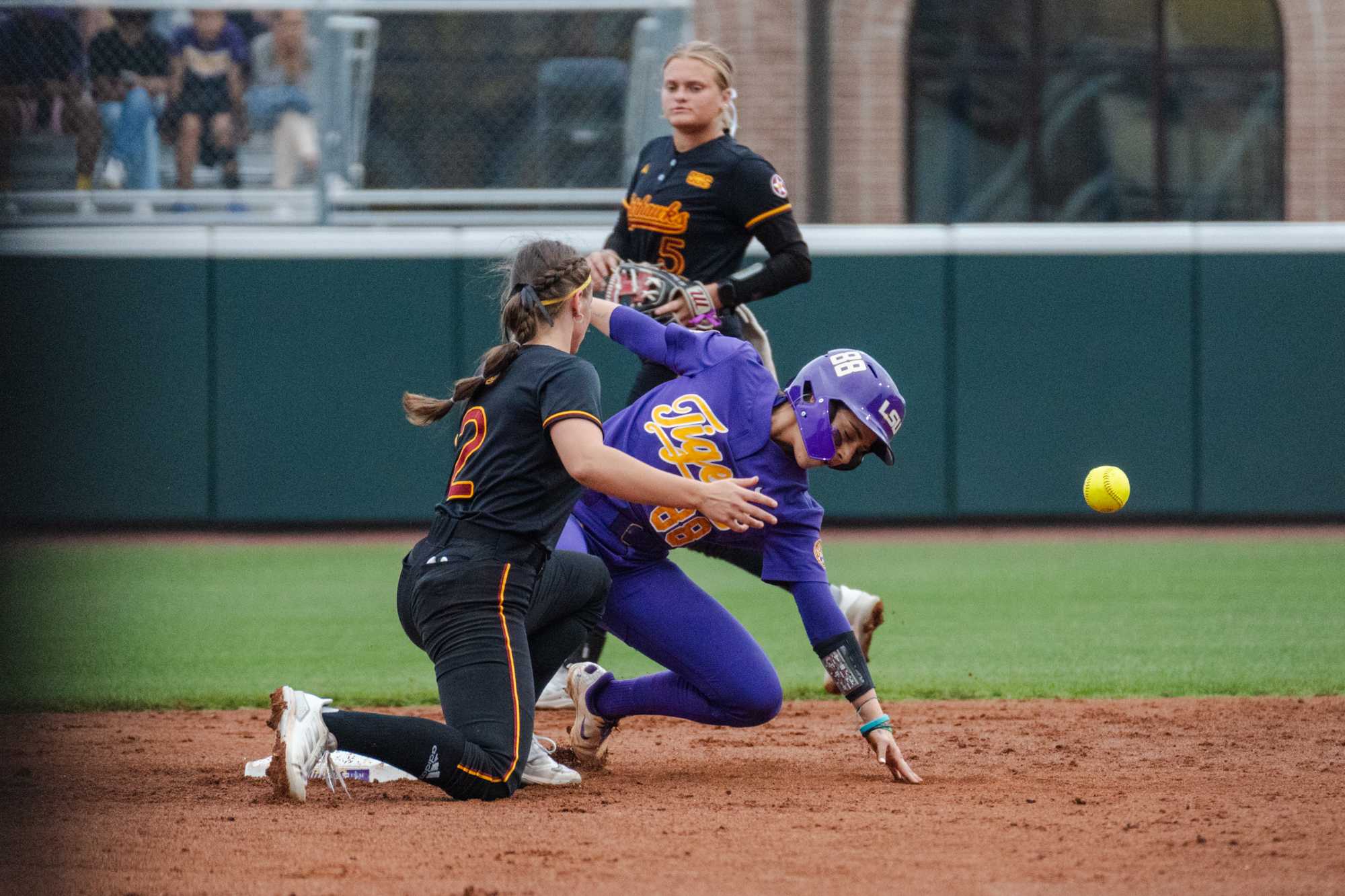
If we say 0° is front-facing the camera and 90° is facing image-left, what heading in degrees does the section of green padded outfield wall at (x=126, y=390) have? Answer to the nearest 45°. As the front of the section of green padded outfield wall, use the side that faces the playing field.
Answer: approximately 0°

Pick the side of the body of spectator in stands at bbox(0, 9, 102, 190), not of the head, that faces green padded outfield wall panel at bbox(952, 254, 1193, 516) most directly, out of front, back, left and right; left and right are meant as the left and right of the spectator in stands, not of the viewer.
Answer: left

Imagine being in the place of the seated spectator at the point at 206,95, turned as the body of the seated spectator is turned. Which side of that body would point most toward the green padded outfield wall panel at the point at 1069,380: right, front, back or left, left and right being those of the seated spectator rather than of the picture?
left

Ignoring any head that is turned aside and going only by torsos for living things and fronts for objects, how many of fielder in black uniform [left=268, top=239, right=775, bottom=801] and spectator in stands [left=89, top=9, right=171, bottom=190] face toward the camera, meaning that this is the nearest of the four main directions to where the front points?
1

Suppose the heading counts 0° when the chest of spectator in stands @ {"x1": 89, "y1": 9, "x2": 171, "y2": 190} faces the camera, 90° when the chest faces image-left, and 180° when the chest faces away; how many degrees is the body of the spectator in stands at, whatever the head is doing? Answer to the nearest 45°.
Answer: approximately 0°
